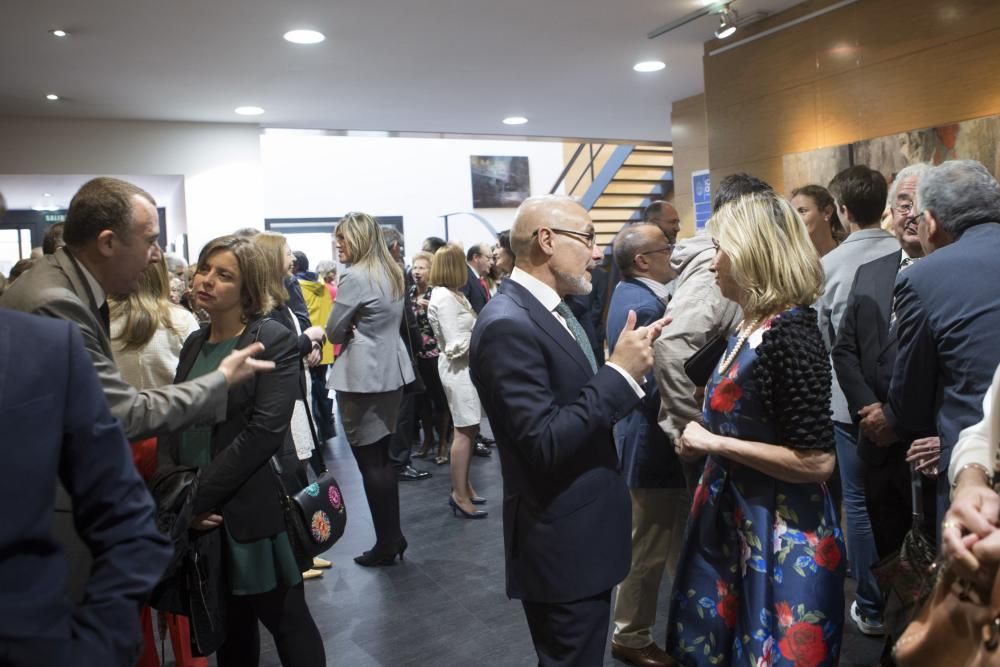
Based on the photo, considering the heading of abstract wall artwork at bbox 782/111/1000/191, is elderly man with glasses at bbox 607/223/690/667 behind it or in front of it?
in front

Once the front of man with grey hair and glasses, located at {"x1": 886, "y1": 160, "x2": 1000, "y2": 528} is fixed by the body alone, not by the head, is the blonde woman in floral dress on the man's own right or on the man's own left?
on the man's own left

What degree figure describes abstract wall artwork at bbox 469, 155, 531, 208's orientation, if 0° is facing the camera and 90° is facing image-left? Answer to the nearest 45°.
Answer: approximately 0°

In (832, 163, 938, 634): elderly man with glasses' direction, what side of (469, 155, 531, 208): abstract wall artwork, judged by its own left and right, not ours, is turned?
front

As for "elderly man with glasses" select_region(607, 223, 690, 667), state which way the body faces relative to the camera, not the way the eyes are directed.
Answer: to the viewer's right

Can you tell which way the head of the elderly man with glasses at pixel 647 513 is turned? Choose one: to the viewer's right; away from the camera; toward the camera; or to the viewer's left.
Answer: to the viewer's right

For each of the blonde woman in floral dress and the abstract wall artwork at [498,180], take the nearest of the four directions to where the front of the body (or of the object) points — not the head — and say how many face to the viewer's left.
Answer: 1

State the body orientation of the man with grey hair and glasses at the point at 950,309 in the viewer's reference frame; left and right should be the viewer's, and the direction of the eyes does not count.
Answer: facing away from the viewer and to the left of the viewer

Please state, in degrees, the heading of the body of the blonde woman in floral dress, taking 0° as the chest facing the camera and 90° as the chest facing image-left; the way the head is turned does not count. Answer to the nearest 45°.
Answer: approximately 90°

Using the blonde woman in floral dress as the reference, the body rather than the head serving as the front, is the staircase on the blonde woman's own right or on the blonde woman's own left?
on the blonde woman's own right

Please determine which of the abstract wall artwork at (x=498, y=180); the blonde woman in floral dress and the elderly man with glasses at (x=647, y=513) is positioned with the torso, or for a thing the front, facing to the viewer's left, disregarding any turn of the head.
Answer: the blonde woman in floral dress
